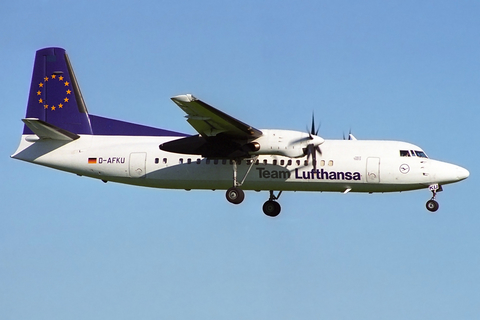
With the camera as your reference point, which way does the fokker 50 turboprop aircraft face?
facing to the right of the viewer
